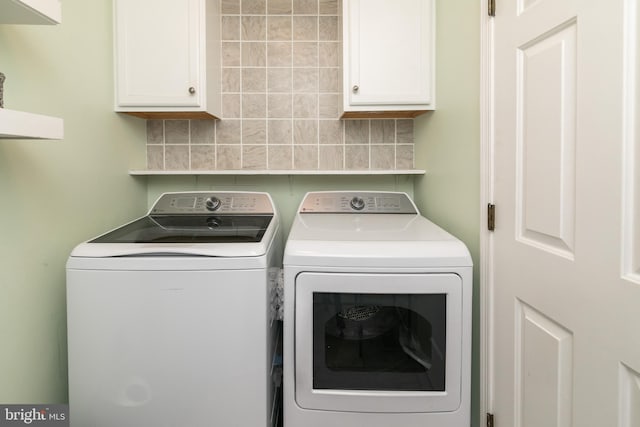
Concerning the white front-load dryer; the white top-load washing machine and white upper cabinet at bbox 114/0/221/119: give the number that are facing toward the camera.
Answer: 3

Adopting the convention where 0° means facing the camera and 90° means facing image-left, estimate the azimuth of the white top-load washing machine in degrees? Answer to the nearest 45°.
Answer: approximately 0°

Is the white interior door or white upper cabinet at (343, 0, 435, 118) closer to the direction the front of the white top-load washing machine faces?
the white interior door

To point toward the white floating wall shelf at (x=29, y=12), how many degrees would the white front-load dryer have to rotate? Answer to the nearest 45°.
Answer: approximately 45° to its right

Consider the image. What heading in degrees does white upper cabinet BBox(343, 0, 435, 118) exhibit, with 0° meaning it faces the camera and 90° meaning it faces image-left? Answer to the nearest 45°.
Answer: approximately 0°
